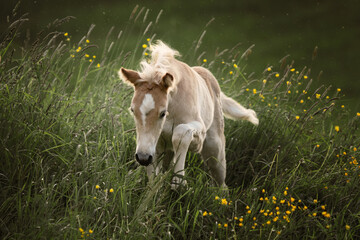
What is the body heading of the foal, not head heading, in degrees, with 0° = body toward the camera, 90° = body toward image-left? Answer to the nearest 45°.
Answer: approximately 45°
